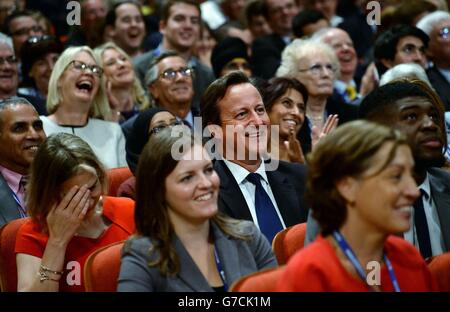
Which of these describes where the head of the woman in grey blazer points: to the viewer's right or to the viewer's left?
to the viewer's right

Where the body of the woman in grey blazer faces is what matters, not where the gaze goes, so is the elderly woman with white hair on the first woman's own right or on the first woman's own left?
on the first woman's own left

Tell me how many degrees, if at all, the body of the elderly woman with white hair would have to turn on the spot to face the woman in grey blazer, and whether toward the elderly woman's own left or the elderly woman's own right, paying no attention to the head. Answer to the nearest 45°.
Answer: approximately 45° to the elderly woman's own right

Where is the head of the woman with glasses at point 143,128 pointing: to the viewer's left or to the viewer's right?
to the viewer's right

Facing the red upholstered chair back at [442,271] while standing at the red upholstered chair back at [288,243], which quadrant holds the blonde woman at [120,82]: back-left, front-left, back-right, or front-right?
back-left

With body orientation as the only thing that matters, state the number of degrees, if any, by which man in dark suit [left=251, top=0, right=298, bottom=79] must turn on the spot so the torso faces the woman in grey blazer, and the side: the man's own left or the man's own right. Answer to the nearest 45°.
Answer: approximately 45° to the man's own right

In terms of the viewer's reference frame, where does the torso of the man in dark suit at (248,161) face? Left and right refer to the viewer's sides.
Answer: facing the viewer and to the right of the viewer

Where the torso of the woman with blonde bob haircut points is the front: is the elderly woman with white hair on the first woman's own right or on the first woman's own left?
on the first woman's own left

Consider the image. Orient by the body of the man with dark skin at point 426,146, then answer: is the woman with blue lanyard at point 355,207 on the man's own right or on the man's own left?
on the man's own right
